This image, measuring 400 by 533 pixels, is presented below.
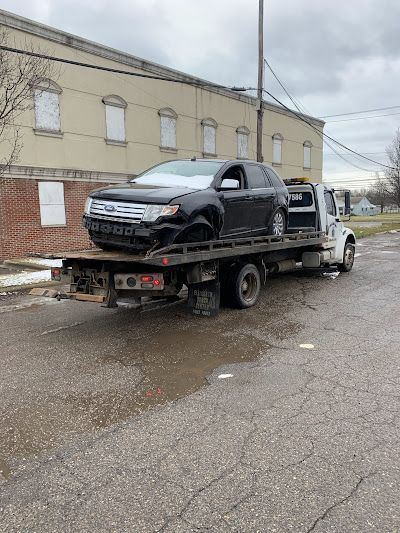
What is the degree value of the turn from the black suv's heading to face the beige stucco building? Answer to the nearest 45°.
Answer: approximately 135° to its right

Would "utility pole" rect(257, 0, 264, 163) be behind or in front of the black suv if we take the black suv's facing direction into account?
behind

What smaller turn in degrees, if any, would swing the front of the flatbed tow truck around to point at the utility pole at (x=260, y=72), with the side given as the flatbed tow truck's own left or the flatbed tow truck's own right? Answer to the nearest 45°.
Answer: approximately 45° to the flatbed tow truck's own left

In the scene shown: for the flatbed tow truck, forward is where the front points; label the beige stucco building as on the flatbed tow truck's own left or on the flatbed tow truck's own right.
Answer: on the flatbed tow truck's own left

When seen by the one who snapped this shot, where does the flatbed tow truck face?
facing away from the viewer and to the right of the viewer

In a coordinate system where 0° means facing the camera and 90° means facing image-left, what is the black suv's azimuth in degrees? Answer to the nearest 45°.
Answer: approximately 45°
